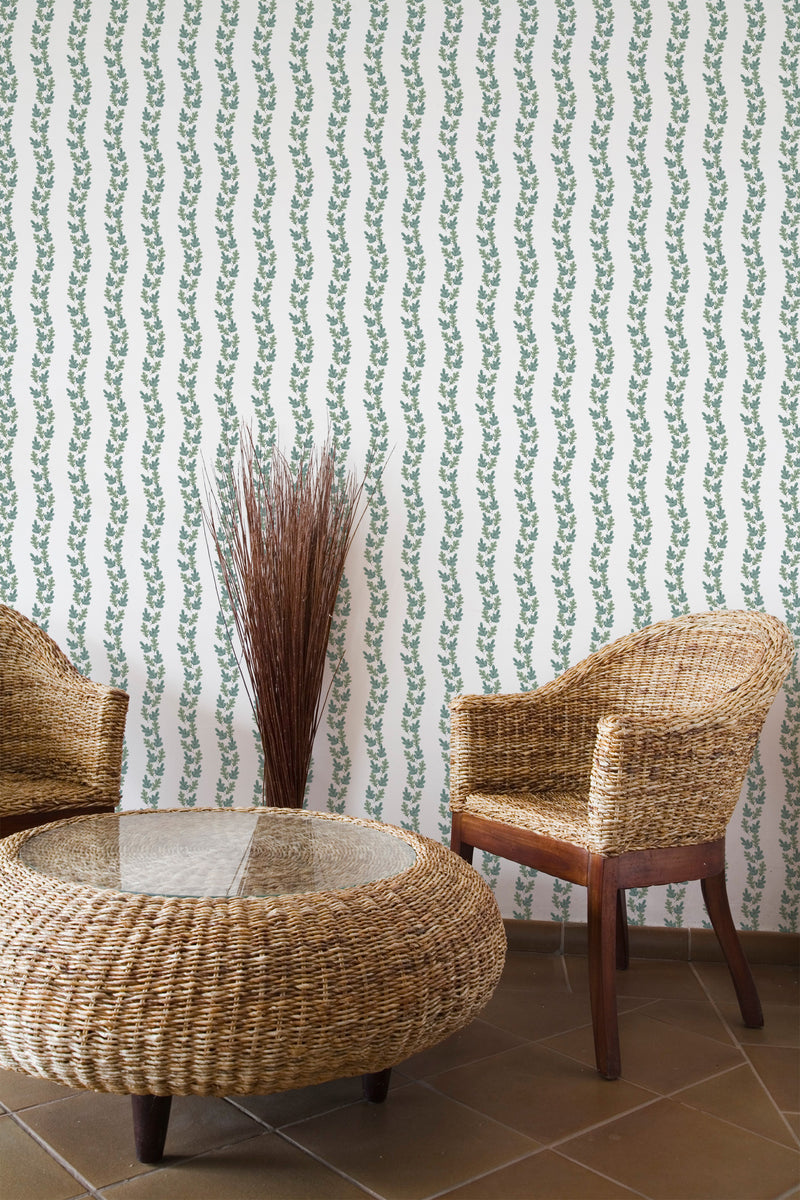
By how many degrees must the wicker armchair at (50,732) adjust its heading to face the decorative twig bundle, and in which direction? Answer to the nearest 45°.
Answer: approximately 45° to its left

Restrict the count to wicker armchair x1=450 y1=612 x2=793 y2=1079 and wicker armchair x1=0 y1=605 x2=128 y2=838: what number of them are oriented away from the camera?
0

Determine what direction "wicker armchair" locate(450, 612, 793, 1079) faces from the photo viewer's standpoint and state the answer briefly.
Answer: facing the viewer and to the left of the viewer

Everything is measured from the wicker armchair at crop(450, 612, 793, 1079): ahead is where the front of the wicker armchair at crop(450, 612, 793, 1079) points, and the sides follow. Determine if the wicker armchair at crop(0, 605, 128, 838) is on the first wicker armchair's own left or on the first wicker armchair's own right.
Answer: on the first wicker armchair's own right

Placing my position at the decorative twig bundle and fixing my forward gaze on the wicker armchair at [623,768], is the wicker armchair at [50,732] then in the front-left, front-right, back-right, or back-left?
back-right

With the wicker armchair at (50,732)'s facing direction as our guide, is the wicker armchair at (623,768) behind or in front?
in front

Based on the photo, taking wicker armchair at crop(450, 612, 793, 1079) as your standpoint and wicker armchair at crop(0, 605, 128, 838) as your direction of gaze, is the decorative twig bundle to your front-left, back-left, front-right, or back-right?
front-right

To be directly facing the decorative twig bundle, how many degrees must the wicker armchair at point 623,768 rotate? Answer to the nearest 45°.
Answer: approximately 45° to its right

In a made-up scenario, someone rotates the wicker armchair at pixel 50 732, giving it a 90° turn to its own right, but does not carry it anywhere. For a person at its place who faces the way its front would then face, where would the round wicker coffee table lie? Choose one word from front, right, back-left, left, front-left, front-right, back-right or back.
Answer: front-left

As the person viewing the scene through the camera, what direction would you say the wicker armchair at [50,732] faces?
facing the viewer and to the right of the viewer

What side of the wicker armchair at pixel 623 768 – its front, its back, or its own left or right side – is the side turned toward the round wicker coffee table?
front
